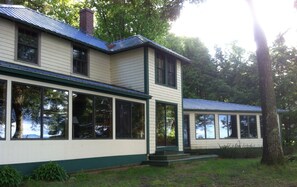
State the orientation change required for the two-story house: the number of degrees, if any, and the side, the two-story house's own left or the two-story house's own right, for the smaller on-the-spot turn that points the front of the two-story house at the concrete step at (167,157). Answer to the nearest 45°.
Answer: approximately 90° to the two-story house's own left

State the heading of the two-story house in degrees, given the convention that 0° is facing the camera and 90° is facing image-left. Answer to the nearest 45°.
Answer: approximately 315°

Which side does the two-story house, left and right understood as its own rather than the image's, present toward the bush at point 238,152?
left
